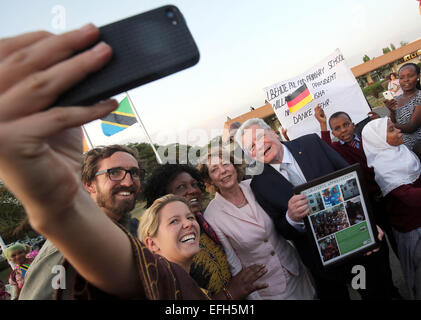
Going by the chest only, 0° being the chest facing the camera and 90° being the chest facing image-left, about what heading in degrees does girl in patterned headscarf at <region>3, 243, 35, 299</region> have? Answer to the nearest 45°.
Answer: approximately 315°

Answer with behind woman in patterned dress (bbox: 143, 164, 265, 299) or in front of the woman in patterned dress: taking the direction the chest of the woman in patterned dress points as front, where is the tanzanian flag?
behind

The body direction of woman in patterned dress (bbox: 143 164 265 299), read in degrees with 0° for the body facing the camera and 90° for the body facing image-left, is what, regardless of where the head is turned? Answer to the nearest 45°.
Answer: approximately 315°

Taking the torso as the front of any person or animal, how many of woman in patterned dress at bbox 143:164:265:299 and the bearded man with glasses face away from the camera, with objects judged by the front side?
0

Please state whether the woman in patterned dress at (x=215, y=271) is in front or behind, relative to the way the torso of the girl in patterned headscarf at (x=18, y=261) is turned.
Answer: in front

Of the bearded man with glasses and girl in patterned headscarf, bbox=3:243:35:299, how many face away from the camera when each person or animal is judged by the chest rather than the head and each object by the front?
0

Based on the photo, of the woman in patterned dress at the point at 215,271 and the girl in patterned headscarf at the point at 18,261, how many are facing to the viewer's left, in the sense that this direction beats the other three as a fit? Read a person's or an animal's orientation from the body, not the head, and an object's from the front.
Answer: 0
